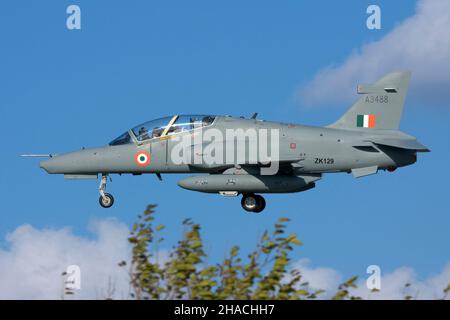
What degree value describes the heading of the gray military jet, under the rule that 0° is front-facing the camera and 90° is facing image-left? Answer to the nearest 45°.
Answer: approximately 90°
